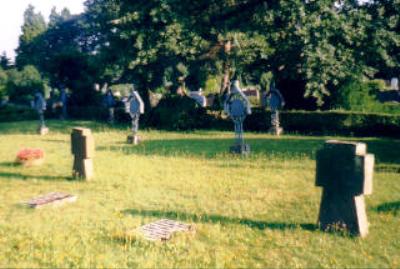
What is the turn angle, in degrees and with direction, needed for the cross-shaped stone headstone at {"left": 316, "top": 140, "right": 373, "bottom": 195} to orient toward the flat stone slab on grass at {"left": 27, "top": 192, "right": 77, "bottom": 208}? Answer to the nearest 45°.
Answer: approximately 45° to its right

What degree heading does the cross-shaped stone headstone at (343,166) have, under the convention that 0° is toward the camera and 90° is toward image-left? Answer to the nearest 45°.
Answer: approximately 45°

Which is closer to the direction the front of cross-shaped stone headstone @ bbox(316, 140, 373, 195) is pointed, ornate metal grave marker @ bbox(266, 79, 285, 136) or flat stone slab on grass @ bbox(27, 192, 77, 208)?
the flat stone slab on grass

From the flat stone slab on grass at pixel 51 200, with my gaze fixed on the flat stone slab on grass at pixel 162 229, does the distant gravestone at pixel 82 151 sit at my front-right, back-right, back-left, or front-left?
back-left

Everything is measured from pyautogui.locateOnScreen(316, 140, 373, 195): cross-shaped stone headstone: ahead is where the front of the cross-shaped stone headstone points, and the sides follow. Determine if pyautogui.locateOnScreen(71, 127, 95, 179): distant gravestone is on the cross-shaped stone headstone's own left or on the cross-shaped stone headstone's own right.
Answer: on the cross-shaped stone headstone's own right

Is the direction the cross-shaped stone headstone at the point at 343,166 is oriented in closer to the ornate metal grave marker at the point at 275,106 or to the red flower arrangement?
the red flower arrangement

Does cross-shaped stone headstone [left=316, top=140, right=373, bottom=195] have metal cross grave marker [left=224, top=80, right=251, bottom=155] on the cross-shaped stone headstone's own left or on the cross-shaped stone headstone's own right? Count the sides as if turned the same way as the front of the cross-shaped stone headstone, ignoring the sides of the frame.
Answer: on the cross-shaped stone headstone's own right

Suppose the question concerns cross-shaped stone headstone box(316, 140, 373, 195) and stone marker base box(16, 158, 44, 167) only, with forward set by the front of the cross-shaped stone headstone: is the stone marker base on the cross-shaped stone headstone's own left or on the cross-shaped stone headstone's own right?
on the cross-shaped stone headstone's own right

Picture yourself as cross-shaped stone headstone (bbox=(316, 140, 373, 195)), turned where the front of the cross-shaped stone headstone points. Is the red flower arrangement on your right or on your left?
on your right

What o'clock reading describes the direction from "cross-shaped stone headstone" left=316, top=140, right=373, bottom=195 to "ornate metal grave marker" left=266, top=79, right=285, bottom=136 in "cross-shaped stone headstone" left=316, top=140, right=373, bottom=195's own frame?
The ornate metal grave marker is roughly at 4 o'clock from the cross-shaped stone headstone.

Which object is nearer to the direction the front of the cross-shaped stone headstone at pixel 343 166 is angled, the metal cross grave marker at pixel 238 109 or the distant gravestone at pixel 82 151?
the distant gravestone

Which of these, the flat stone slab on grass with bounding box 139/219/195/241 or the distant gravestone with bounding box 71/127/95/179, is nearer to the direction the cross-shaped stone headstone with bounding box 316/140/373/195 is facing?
the flat stone slab on grass

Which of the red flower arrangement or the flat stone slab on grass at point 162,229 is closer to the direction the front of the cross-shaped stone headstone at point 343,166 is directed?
the flat stone slab on grass
